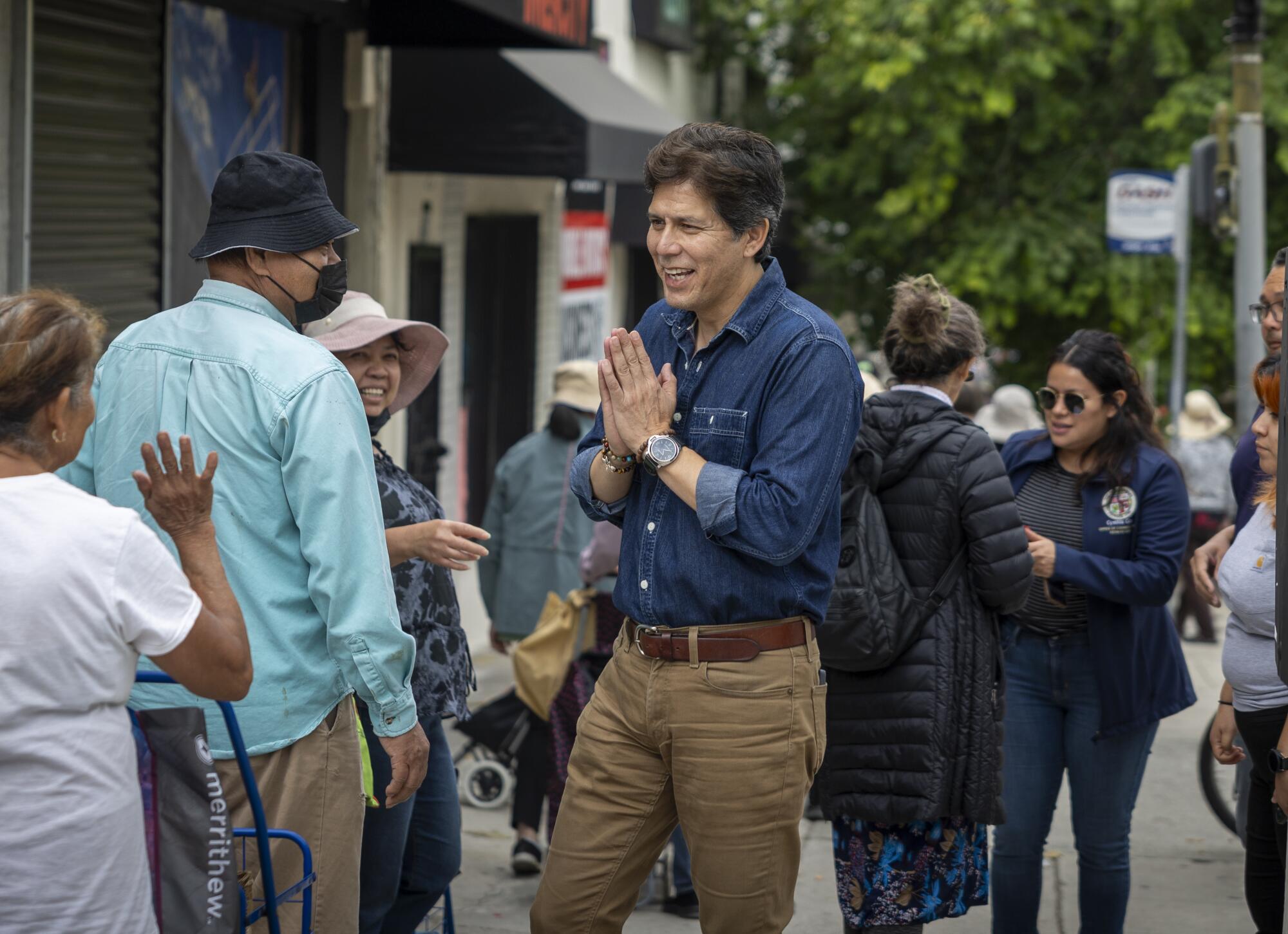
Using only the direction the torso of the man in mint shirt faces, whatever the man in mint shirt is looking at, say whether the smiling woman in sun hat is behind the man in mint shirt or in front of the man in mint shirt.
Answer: in front

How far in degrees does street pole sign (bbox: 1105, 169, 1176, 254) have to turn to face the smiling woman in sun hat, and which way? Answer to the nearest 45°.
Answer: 0° — it already faces them

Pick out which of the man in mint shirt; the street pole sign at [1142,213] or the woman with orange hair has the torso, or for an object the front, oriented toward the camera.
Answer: the street pole sign

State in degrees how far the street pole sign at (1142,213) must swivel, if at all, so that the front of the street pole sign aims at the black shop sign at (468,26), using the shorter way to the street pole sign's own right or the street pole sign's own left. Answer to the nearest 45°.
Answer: approximately 45° to the street pole sign's own right

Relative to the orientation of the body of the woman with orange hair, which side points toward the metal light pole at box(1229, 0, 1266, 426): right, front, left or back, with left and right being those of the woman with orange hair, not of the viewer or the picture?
right

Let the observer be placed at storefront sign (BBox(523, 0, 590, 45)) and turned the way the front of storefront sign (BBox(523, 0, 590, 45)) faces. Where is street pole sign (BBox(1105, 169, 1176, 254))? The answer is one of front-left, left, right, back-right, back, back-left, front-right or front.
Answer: left

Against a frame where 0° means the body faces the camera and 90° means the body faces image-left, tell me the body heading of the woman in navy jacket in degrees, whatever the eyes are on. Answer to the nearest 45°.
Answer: approximately 45°

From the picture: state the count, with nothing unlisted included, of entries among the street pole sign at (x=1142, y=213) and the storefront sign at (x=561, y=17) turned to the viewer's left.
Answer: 0

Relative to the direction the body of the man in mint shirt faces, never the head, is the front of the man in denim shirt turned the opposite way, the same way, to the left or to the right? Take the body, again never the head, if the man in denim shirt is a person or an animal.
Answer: the opposite way

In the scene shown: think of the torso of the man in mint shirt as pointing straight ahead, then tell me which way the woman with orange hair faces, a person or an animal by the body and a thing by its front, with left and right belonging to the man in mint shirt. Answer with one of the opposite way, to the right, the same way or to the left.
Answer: to the left

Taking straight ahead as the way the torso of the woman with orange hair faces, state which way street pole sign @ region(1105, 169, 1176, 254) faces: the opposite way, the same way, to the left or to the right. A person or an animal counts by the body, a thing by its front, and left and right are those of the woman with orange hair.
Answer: to the left

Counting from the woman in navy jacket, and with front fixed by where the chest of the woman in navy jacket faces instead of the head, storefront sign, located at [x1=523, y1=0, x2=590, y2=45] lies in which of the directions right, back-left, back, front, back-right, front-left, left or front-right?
right

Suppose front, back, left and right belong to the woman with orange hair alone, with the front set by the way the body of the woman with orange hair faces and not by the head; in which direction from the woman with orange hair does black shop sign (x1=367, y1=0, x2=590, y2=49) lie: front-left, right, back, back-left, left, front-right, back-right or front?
front-right

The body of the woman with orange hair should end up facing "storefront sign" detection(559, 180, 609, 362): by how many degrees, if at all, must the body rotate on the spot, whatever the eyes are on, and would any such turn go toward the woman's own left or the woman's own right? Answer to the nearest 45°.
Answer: approximately 45° to the woman's own right

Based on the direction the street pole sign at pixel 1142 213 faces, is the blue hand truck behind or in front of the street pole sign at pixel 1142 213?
in front

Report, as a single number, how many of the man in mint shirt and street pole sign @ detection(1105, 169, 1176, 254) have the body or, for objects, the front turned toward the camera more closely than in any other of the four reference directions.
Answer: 1

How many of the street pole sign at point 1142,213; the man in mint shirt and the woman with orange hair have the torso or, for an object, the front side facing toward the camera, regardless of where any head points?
1
